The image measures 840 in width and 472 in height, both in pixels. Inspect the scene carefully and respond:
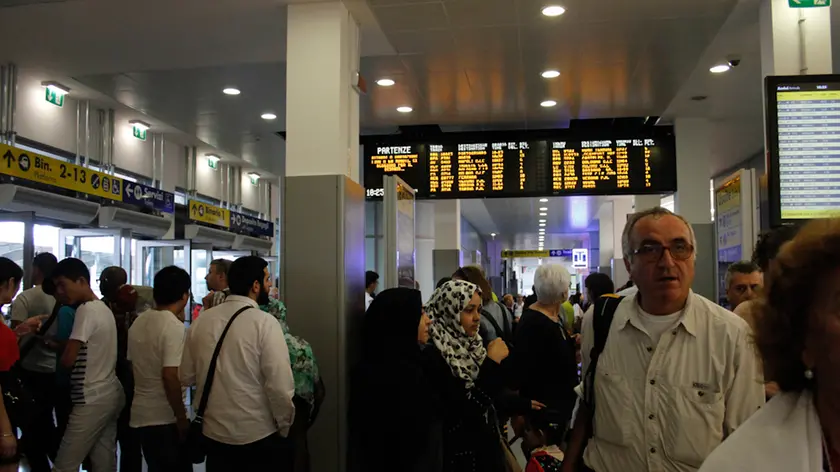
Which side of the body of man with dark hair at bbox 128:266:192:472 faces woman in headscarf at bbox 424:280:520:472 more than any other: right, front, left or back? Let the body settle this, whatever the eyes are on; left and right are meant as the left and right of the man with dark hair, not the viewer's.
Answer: right

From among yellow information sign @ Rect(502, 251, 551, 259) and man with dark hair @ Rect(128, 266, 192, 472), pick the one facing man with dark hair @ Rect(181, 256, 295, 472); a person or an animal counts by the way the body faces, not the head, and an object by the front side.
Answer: the yellow information sign

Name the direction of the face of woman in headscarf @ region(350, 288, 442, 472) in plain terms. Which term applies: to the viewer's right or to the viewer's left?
to the viewer's right

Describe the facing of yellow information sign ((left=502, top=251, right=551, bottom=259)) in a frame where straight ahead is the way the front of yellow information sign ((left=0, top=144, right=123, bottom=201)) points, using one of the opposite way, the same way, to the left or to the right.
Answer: to the right

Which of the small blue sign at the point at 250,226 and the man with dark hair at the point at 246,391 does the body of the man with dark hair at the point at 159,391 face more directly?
the small blue sign

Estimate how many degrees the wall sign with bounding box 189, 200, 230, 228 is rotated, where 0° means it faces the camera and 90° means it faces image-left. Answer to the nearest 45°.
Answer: approximately 315°

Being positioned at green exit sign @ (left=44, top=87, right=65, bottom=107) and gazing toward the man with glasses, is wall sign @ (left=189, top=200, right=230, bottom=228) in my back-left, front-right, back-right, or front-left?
back-left

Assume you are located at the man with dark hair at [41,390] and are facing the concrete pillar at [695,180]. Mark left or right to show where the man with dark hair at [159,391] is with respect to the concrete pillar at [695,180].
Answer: right

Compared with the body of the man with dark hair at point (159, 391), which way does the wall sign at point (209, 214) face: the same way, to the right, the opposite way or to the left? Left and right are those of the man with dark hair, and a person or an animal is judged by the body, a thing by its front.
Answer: to the right

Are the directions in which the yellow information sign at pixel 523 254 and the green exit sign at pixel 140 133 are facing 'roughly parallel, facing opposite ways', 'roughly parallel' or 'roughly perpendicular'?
roughly perpendicular

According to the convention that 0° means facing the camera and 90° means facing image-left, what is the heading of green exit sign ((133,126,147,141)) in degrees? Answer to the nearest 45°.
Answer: approximately 315°

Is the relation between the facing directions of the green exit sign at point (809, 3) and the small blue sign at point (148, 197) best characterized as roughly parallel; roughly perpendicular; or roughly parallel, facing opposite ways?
roughly perpendicular

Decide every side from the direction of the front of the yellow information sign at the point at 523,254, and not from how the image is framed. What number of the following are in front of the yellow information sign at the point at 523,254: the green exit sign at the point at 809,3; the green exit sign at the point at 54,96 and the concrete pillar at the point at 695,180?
3
